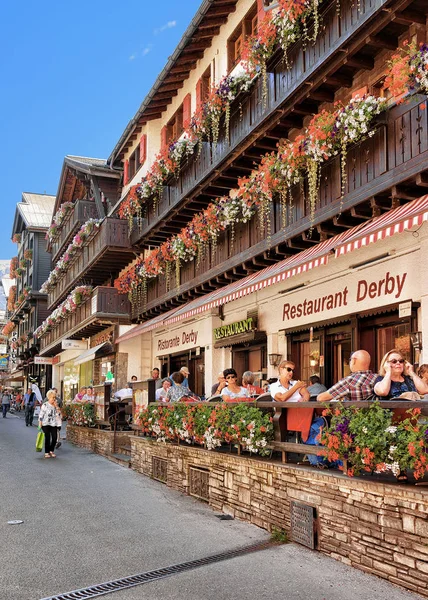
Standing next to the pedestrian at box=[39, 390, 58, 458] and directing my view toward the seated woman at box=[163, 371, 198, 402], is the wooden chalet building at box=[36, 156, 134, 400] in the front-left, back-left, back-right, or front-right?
back-left

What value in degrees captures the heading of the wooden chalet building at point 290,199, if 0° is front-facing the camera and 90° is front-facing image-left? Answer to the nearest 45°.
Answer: approximately 45°

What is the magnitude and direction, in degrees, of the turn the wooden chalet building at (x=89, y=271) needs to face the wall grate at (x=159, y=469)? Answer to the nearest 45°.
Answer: approximately 45° to its left

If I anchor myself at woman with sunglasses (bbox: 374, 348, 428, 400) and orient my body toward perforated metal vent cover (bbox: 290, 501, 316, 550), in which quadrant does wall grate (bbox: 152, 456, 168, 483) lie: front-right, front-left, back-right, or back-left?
front-right

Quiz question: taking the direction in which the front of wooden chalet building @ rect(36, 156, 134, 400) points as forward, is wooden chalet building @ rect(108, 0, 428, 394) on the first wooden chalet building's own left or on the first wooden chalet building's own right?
on the first wooden chalet building's own left

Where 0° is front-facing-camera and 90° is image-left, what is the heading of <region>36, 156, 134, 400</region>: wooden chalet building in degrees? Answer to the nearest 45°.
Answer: approximately 45°

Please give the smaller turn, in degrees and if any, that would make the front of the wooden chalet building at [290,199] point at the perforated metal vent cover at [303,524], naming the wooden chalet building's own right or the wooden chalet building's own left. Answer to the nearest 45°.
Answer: approximately 45° to the wooden chalet building's own left

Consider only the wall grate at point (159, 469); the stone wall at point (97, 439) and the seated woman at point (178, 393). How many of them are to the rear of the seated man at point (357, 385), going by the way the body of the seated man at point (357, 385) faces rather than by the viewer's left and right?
0

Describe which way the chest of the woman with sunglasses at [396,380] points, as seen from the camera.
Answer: toward the camera

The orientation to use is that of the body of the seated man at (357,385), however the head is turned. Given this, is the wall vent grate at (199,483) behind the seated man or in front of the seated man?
in front

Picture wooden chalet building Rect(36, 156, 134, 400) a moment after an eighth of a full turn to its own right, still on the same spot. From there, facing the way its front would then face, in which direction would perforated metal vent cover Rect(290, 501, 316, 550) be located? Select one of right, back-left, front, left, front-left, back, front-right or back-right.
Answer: left
